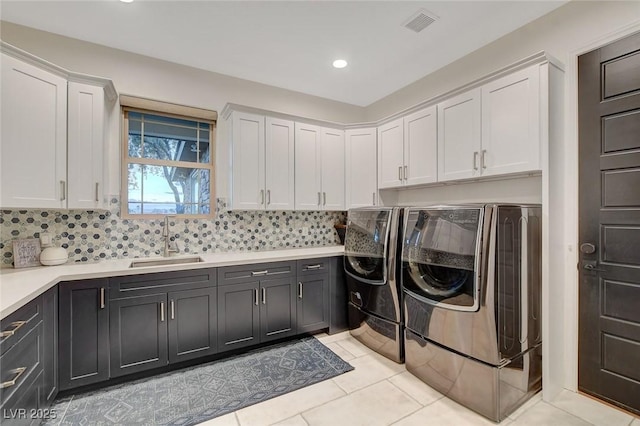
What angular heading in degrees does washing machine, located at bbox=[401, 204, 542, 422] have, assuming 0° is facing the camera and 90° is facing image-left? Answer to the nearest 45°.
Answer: approximately 45°

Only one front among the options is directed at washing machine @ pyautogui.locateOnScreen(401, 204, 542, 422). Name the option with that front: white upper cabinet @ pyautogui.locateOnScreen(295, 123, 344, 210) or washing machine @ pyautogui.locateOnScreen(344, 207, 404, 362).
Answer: the white upper cabinet

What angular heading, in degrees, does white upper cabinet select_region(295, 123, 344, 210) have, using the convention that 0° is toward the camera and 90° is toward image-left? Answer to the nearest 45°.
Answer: approximately 315°

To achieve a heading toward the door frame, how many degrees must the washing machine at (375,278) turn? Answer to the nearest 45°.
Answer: approximately 135° to its left

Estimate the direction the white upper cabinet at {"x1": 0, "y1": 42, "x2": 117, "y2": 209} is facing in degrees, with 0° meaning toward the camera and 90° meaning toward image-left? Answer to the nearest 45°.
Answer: approximately 315°

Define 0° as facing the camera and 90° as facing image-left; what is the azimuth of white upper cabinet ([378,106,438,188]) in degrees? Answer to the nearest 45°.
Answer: approximately 45°
